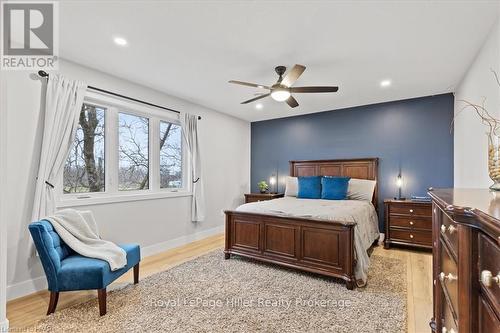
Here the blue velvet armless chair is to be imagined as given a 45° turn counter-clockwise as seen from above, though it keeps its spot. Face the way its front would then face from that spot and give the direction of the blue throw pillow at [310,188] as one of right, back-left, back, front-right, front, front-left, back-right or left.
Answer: front

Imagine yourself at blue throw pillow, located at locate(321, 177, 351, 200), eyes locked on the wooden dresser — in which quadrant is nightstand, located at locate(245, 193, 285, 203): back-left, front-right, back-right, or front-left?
back-right

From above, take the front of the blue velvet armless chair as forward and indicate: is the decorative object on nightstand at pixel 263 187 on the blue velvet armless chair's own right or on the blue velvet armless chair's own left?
on the blue velvet armless chair's own left

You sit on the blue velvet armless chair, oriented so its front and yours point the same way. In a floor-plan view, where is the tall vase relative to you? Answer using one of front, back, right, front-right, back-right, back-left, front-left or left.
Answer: front

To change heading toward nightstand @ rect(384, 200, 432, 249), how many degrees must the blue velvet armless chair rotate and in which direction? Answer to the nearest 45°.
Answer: approximately 45° to its left

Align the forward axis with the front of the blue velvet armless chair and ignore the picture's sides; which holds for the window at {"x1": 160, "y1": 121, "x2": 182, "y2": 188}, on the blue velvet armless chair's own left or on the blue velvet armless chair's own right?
on the blue velvet armless chair's own left

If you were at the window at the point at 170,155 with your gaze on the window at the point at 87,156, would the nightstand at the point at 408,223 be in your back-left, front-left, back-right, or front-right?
back-left

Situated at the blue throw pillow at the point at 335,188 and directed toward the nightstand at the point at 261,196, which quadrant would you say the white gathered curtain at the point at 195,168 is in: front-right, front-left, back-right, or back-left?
front-left

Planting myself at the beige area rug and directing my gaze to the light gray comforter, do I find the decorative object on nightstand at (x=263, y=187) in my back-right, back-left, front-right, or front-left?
front-left

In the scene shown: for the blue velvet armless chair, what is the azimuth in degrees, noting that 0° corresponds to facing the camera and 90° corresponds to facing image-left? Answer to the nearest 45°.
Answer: approximately 315°

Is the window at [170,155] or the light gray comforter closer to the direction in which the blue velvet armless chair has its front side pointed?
the light gray comforter

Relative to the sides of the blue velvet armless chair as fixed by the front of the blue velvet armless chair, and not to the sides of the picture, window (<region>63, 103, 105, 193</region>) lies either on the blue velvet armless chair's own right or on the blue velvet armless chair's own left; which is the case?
on the blue velvet armless chair's own left

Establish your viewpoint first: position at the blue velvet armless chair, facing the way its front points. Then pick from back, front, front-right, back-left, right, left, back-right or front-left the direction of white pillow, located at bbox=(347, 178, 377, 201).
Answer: front-left
